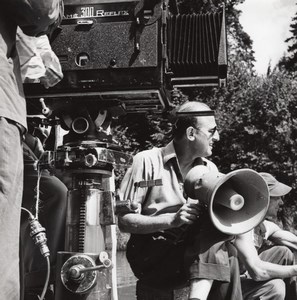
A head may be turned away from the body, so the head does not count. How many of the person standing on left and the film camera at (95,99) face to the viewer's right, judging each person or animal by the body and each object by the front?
2

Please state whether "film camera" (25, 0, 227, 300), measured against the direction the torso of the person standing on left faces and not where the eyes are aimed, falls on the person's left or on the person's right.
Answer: on the person's left

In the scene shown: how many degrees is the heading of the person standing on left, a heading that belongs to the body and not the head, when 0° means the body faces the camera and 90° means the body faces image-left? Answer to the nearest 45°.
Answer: approximately 270°

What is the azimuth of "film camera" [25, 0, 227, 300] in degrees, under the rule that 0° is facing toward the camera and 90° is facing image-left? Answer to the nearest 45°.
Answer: approximately 270°

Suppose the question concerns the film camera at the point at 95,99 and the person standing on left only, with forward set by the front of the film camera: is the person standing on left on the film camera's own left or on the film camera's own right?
on the film camera's own right
